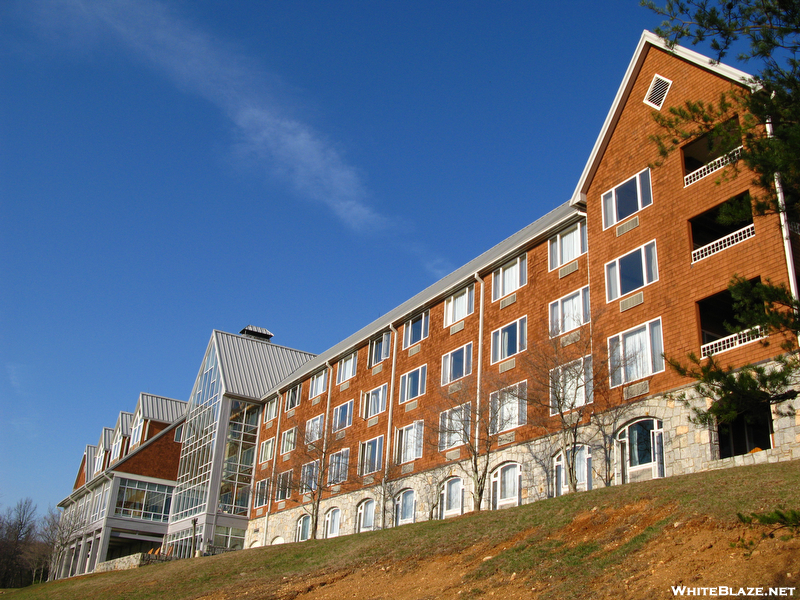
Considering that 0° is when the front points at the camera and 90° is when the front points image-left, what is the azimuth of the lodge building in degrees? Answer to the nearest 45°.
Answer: approximately 45°
